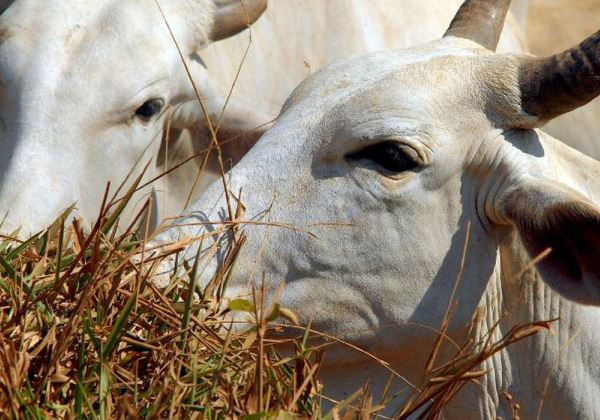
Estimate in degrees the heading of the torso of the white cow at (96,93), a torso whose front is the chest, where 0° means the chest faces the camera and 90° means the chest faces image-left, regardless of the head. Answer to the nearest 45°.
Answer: approximately 45°

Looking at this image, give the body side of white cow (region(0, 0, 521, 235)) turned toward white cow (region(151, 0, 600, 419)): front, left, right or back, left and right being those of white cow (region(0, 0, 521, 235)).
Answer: left
